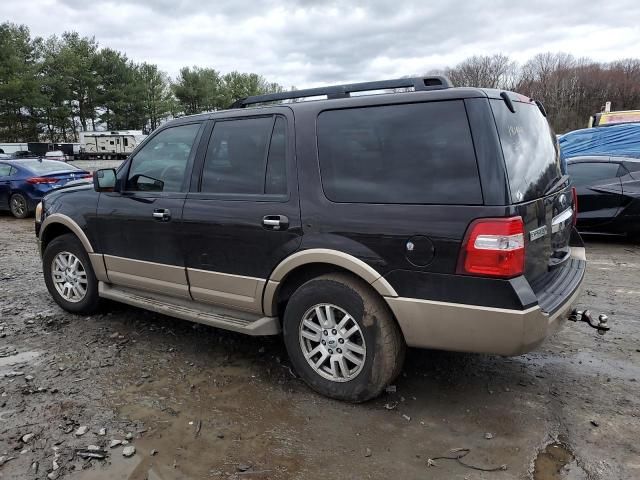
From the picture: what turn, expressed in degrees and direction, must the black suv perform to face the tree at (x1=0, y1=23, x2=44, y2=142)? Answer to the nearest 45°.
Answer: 0° — it already faces it

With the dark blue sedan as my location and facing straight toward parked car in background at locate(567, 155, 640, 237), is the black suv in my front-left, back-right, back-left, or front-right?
front-right

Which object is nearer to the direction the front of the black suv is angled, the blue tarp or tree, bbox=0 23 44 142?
the tree

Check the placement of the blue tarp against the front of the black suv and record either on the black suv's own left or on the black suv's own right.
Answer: on the black suv's own right

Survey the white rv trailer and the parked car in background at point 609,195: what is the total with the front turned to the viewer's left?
1

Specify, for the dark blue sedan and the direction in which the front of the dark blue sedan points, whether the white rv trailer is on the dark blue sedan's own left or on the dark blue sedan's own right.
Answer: on the dark blue sedan's own right

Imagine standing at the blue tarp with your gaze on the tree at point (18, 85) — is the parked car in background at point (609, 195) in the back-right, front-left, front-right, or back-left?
back-left

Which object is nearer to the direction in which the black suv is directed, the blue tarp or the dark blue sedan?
the dark blue sedan

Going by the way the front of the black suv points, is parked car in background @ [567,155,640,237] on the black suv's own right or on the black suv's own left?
on the black suv's own right

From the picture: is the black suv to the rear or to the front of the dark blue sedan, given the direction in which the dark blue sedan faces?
to the rear

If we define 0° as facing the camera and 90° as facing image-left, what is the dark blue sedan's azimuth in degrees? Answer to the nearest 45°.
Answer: approximately 135°

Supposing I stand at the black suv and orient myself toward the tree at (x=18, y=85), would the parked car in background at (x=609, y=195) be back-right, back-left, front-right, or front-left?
front-right
